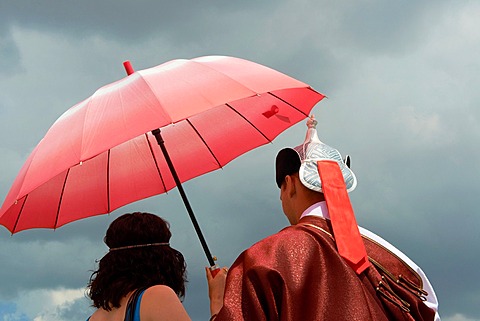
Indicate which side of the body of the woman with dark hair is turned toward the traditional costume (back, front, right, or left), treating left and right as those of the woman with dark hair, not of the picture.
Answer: right

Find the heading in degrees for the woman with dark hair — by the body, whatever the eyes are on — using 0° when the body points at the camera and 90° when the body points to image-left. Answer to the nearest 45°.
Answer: approximately 225°

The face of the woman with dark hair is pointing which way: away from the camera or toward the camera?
away from the camera
